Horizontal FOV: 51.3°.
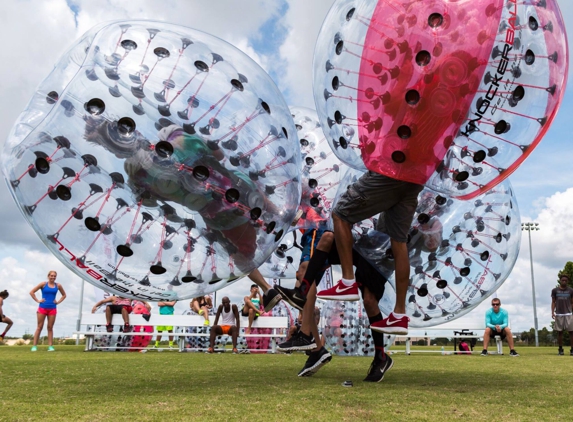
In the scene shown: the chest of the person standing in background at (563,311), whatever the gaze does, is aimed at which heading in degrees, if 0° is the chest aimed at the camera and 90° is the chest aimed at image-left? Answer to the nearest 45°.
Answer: approximately 0°

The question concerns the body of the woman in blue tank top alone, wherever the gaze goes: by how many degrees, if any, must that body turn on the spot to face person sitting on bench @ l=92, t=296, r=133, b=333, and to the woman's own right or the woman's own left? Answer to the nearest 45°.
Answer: approximately 90° to the woman's own left

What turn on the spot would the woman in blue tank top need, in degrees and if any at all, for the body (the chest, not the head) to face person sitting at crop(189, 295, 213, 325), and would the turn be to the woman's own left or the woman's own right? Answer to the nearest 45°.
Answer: approximately 90° to the woman's own left

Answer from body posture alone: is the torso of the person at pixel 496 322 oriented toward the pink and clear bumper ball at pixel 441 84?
yes

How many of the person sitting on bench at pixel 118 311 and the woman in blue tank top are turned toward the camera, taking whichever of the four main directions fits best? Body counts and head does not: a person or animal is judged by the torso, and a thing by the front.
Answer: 2

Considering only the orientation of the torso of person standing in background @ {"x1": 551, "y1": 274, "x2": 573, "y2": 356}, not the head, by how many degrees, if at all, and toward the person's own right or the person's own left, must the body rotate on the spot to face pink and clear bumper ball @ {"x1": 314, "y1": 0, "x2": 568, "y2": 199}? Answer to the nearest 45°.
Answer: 0° — they already face it

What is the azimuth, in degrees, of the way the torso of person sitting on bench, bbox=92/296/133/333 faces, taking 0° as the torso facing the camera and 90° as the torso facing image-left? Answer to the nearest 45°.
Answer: approximately 0°

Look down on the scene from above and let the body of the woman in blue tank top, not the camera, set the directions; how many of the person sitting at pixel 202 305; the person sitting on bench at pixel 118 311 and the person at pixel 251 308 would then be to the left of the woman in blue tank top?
3
